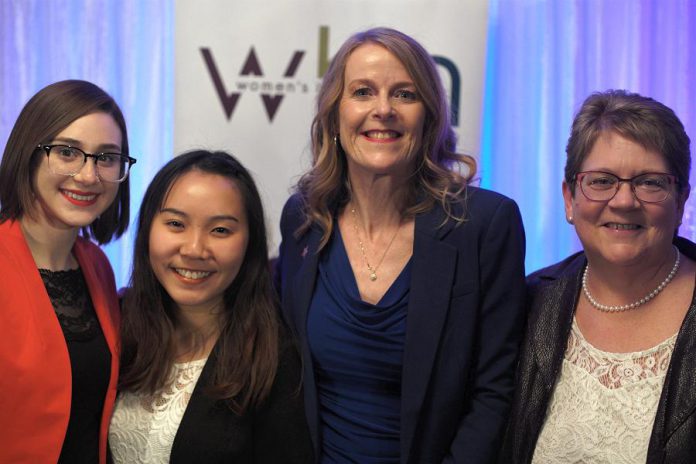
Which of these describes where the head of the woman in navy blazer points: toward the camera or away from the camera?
toward the camera

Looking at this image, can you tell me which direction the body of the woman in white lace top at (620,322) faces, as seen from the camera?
toward the camera

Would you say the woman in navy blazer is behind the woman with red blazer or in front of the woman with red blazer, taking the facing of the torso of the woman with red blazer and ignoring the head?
in front

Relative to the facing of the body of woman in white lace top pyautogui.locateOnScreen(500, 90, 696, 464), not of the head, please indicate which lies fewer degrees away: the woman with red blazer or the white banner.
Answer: the woman with red blazer

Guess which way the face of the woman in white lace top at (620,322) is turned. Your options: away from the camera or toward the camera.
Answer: toward the camera

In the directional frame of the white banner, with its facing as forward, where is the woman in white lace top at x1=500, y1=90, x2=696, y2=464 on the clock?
The woman in white lace top is roughly at 11 o'clock from the white banner.

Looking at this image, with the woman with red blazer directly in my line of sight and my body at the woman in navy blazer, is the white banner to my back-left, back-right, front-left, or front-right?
front-right

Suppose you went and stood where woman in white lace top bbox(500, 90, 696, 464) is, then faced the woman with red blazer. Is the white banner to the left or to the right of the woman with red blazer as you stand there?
right

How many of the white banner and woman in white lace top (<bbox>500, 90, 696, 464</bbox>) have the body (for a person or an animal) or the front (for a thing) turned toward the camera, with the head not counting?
2

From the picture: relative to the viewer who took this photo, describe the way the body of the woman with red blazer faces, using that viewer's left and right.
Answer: facing the viewer and to the right of the viewer

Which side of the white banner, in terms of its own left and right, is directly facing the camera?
front

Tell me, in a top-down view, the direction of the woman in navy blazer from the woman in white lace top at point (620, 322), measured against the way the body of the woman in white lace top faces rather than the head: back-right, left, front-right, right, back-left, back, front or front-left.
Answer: right
